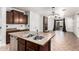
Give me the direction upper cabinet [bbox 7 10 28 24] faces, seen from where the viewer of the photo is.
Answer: facing the viewer and to the right of the viewer
